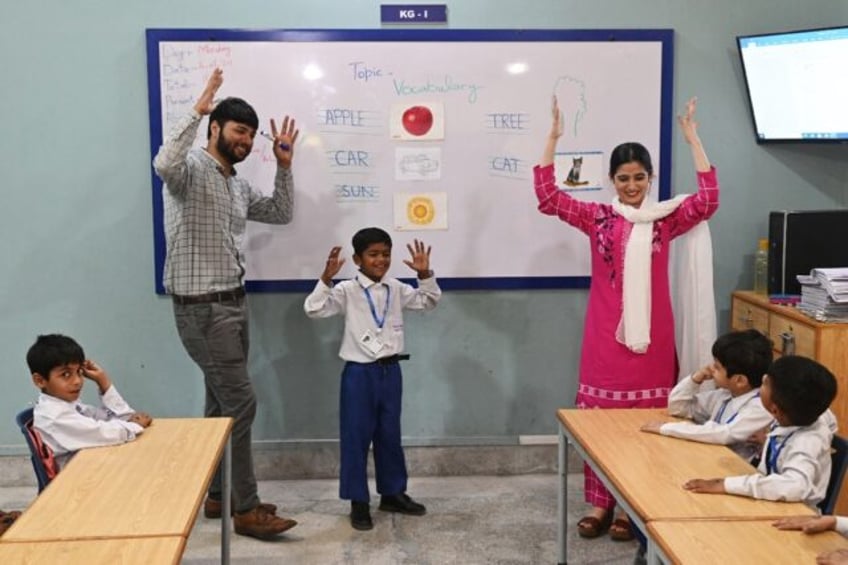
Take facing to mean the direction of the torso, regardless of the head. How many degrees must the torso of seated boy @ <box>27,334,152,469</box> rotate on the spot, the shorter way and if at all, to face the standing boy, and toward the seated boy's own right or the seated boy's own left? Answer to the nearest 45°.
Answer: approximately 45° to the seated boy's own left

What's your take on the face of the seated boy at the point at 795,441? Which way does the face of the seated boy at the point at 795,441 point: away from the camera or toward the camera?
away from the camera

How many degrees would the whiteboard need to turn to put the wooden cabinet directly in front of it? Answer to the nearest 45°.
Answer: approximately 45° to its left

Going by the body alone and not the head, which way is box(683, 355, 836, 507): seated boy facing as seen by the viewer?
to the viewer's left

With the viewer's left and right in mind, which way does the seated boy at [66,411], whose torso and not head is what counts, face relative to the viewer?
facing to the right of the viewer

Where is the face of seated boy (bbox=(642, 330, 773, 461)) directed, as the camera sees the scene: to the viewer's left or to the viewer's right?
to the viewer's left

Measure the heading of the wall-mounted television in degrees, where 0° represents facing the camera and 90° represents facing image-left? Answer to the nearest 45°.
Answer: approximately 45°

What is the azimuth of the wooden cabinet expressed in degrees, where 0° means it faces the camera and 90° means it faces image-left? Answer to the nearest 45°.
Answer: approximately 45°

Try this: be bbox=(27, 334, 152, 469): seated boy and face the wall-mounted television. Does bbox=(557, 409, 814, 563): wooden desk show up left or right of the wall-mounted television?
right
